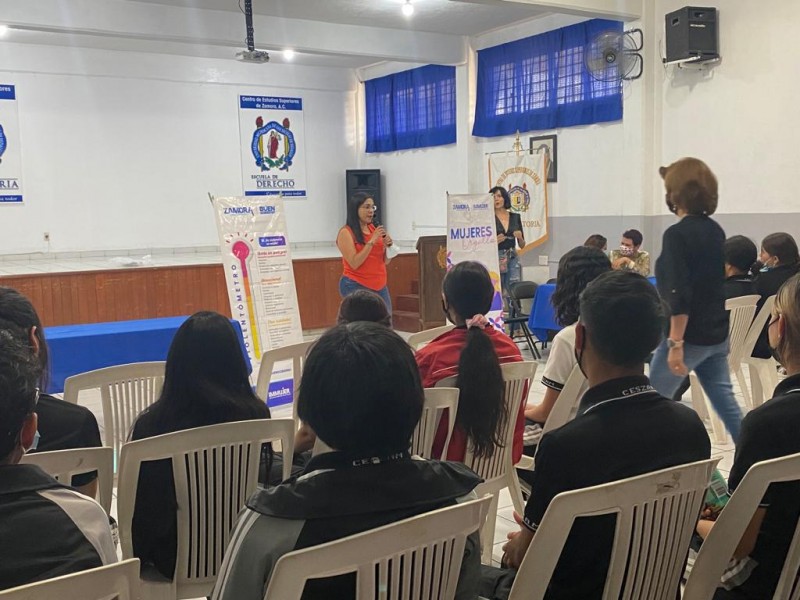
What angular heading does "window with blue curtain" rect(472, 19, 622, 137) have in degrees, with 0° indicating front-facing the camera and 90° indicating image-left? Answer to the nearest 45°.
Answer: approximately 45°

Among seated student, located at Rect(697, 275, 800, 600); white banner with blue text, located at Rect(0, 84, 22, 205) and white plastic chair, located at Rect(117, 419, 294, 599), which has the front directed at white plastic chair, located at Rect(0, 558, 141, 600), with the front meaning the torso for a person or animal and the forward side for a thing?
the white banner with blue text

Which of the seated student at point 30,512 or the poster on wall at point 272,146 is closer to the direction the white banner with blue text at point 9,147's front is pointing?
the seated student

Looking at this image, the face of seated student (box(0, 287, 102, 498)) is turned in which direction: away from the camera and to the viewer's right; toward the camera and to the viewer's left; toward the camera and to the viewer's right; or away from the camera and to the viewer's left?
away from the camera and to the viewer's right

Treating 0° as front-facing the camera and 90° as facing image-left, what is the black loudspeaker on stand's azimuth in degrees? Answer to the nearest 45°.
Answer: approximately 0°

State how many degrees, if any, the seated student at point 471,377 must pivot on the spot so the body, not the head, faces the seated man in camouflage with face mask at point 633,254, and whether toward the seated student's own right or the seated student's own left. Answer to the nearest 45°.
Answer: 0° — they already face them

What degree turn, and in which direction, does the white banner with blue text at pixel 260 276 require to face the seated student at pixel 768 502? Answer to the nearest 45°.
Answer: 0° — it already faces them

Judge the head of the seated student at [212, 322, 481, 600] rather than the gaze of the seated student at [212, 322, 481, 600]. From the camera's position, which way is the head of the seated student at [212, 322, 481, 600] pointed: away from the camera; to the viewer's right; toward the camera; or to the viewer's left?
away from the camera

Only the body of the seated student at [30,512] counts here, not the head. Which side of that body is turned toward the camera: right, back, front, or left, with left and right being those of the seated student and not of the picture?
back

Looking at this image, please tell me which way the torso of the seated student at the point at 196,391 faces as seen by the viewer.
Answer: away from the camera

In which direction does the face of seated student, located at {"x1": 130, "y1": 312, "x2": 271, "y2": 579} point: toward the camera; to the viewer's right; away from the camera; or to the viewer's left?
away from the camera
